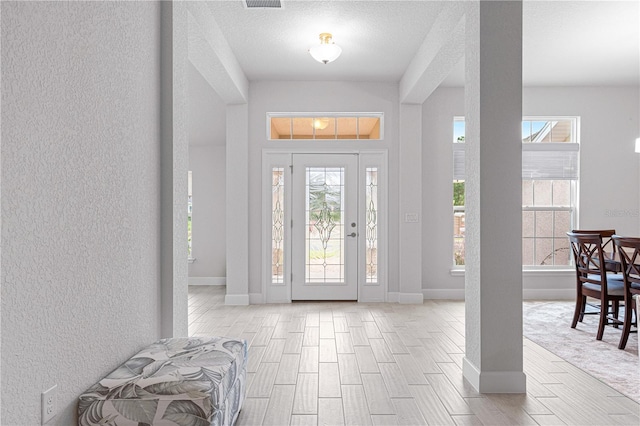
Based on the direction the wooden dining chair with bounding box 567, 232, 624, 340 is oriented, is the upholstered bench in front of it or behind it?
behind

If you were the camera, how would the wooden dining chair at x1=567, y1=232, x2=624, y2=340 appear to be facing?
facing away from the viewer and to the right of the viewer

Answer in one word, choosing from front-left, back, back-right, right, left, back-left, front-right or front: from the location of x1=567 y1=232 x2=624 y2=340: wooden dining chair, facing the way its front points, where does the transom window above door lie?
back-left

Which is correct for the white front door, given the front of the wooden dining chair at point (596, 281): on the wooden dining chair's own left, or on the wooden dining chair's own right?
on the wooden dining chair's own left

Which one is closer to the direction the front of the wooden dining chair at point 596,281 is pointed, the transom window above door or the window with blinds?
the window with blinds
